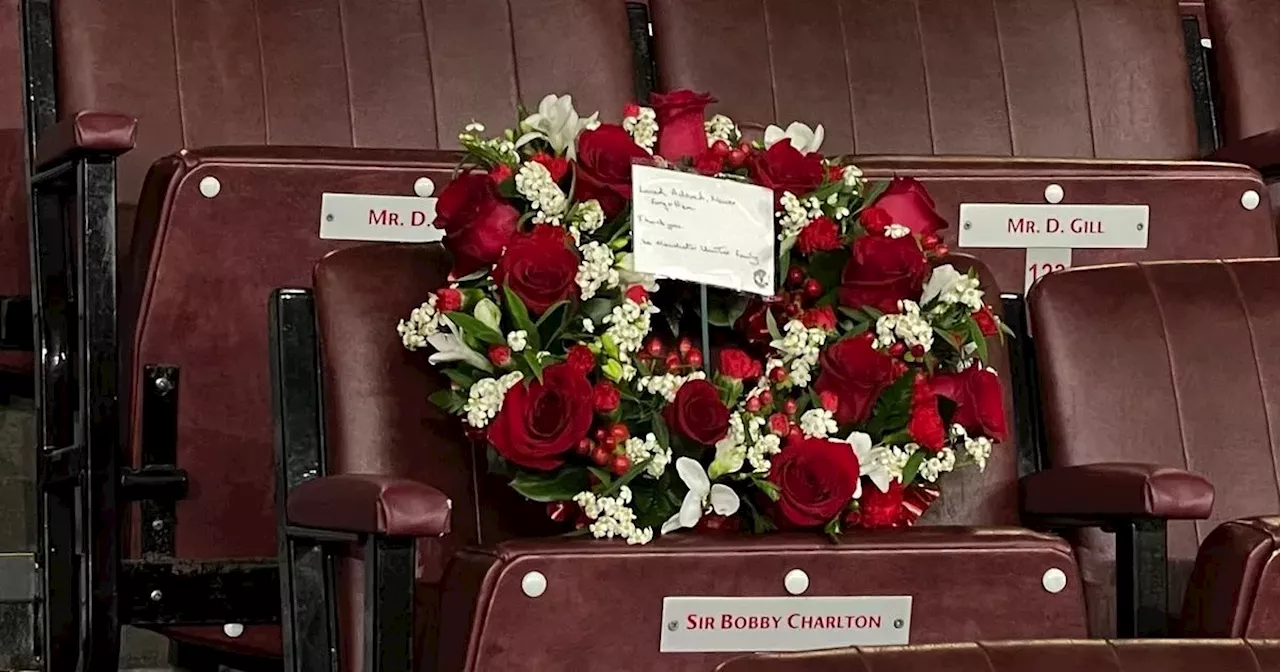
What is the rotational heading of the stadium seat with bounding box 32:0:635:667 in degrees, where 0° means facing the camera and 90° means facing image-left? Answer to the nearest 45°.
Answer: approximately 0°

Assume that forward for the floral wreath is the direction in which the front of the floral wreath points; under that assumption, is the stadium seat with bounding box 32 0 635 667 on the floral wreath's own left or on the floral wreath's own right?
on the floral wreath's own right

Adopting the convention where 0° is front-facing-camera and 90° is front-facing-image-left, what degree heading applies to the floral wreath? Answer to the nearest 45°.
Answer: approximately 0°

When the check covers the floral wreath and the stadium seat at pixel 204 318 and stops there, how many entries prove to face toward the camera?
2

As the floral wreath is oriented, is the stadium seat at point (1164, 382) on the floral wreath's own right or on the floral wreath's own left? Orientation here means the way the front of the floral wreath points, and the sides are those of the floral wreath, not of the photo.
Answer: on the floral wreath's own left
